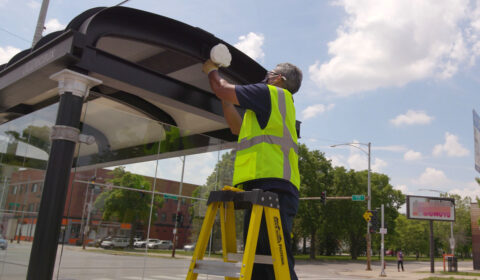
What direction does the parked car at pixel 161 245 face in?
to the viewer's left

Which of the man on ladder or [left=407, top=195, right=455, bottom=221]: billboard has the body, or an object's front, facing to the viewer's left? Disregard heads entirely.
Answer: the man on ladder

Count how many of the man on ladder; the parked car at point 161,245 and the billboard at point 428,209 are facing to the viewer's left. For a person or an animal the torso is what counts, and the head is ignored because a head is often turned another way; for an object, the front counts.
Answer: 2

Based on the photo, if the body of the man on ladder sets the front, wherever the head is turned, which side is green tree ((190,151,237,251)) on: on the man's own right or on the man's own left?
on the man's own right

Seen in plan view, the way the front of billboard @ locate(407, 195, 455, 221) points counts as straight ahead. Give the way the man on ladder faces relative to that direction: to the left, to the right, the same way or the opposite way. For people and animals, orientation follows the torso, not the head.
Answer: to the right

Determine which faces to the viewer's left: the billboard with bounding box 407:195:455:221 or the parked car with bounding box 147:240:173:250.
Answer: the parked car

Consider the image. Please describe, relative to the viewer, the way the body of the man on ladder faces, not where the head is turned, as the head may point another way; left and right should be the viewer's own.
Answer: facing to the left of the viewer

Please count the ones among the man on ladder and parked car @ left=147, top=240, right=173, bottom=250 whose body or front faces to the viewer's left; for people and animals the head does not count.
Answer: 2
